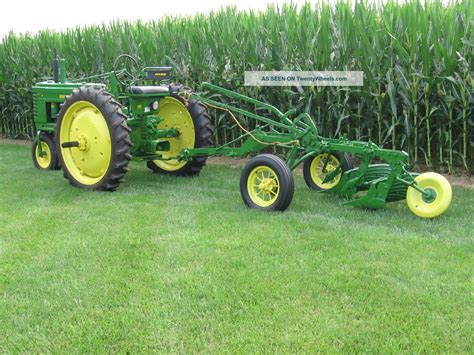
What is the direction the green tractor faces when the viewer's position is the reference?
facing away from the viewer and to the left of the viewer
